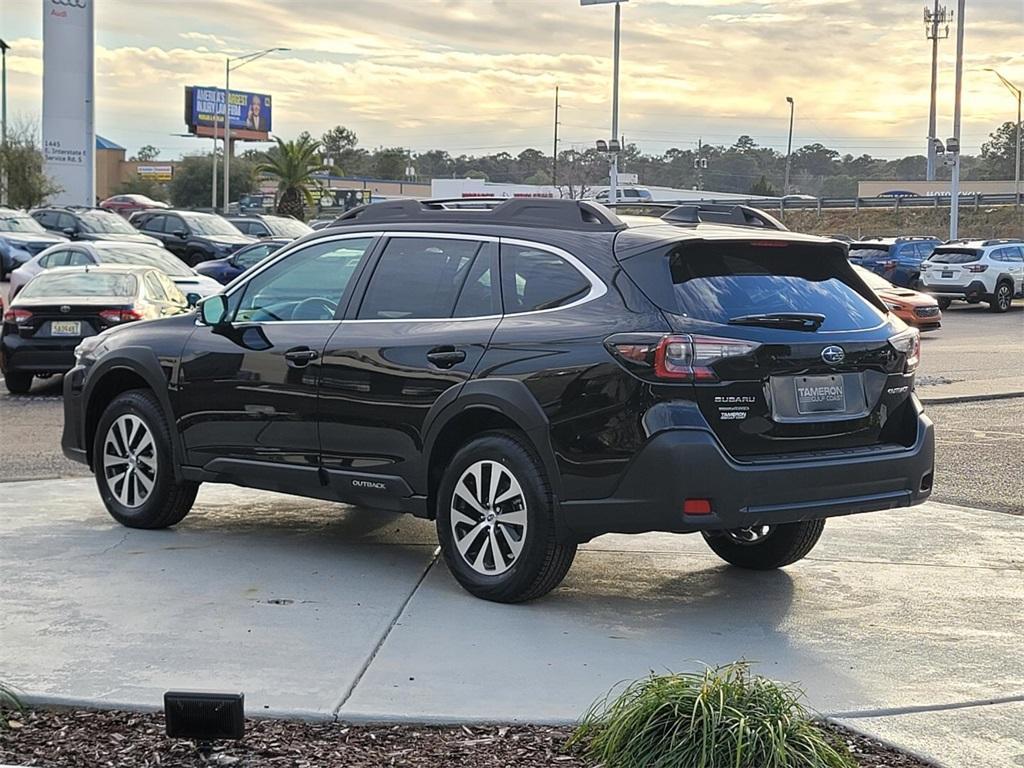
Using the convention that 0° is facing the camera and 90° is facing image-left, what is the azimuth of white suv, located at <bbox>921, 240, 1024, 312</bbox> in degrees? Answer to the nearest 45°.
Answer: approximately 225°

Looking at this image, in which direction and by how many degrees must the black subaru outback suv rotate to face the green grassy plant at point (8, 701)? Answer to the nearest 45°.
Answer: approximately 90° to its left

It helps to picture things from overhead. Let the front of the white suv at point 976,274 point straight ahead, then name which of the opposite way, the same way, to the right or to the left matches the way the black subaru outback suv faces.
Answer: to the left

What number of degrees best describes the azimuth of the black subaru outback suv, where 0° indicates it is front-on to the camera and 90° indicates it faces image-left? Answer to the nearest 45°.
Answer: approximately 135°

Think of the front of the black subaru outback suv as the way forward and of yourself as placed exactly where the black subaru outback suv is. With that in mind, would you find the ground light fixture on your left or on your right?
on your left

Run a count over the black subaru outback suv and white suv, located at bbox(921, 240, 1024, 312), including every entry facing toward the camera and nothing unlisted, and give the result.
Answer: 0

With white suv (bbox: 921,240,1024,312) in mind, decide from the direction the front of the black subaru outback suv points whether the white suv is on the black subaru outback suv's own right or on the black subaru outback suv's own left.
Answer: on the black subaru outback suv's own right

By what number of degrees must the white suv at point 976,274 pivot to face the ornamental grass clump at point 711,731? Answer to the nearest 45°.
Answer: approximately 135° to its right

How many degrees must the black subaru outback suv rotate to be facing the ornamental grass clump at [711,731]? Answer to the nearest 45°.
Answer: approximately 135° to its left
